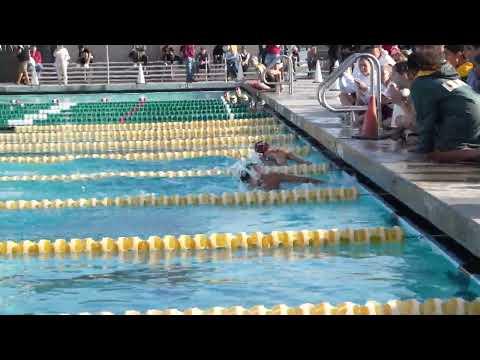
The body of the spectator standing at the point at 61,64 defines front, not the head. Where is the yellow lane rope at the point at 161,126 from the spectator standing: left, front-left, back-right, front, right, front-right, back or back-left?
front

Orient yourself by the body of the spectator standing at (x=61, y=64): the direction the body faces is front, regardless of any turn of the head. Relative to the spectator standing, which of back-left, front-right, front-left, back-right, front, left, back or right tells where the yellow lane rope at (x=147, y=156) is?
front

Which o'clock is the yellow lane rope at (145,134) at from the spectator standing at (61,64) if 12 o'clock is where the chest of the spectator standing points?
The yellow lane rope is roughly at 12 o'clock from the spectator standing.

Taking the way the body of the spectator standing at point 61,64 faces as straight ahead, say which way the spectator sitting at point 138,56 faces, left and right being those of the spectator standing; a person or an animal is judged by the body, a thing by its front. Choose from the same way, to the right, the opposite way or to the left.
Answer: the same way

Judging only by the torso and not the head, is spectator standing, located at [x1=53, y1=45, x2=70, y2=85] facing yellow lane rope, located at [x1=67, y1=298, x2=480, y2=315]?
yes

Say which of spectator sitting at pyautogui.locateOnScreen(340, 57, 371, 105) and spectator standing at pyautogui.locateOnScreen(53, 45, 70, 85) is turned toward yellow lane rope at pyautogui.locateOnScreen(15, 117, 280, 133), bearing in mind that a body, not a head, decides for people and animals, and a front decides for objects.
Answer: the spectator standing

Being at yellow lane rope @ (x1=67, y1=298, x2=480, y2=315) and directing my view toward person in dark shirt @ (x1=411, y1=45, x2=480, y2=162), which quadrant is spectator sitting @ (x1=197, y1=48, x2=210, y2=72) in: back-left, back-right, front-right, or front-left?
front-left

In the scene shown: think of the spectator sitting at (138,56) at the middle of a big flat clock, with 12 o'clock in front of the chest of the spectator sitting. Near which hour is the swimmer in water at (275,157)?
The swimmer in water is roughly at 12 o'clock from the spectator sitting.

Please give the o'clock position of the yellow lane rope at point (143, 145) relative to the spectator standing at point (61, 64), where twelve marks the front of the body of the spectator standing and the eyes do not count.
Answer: The yellow lane rope is roughly at 12 o'clock from the spectator standing.

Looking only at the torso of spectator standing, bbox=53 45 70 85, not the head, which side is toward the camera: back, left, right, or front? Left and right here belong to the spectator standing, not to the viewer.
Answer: front

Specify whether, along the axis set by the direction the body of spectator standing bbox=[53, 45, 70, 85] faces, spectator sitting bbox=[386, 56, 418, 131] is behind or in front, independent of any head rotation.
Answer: in front

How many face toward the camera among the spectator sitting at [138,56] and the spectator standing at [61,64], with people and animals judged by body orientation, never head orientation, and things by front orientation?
2

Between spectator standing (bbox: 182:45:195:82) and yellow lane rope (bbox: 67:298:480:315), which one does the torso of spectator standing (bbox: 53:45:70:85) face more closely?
the yellow lane rope

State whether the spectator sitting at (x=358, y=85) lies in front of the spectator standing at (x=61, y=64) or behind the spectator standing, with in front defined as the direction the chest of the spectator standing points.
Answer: in front

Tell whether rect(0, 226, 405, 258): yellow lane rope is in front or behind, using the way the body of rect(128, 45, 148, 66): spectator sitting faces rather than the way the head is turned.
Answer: in front

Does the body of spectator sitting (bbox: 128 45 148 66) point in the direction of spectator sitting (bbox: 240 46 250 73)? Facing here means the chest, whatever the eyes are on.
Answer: no

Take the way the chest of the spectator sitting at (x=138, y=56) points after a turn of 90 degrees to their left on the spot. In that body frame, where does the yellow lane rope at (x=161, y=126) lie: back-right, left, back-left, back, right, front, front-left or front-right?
right

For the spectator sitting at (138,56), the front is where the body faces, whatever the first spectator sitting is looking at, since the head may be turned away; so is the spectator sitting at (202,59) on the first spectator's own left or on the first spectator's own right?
on the first spectator's own left

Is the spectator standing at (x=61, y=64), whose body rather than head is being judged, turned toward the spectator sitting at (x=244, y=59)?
no
